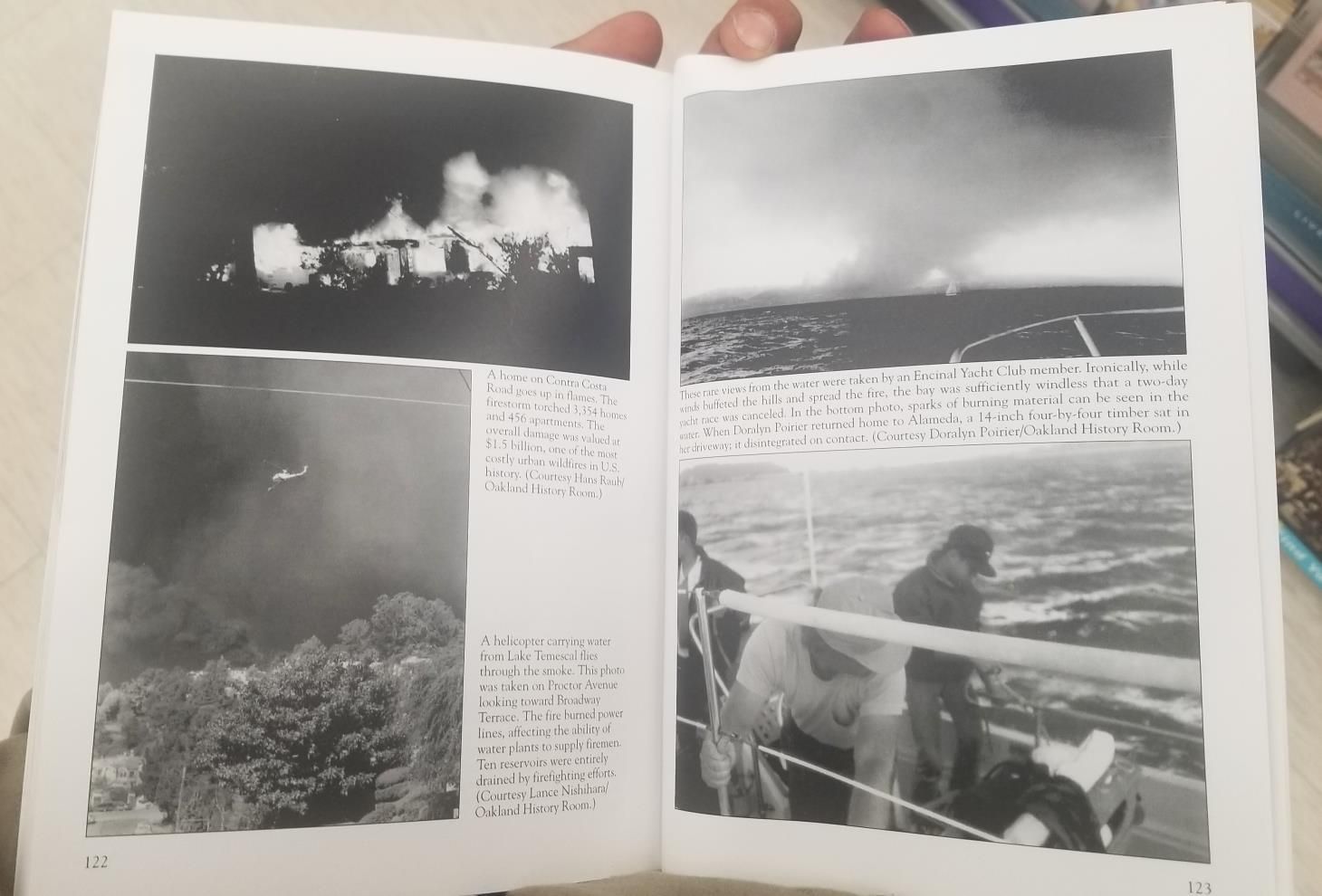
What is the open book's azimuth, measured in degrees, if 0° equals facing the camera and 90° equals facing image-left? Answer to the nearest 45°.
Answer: approximately 0°
